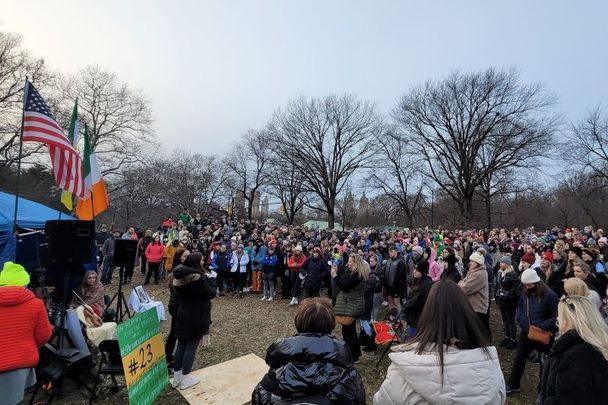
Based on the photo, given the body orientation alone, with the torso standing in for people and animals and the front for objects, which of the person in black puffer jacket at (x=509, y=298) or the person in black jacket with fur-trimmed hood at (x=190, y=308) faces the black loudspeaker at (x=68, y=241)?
the person in black puffer jacket at (x=509, y=298)

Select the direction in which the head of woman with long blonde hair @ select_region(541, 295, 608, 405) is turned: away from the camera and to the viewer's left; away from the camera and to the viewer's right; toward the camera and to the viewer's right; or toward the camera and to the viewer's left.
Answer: away from the camera and to the viewer's left

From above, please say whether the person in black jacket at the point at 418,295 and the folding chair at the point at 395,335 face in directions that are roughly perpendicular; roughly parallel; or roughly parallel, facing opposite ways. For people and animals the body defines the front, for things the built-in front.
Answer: roughly parallel

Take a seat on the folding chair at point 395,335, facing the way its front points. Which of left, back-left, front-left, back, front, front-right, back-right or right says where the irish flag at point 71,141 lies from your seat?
front

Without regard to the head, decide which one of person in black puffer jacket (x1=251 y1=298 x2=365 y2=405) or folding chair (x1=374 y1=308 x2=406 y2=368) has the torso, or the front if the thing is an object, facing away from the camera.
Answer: the person in black puffer jacket

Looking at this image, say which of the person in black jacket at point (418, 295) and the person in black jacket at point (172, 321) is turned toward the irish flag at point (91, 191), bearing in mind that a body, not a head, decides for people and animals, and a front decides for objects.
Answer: the person in black jacket at point (418, 295)

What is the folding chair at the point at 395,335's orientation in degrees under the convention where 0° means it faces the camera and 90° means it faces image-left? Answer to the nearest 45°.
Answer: approximately 90°

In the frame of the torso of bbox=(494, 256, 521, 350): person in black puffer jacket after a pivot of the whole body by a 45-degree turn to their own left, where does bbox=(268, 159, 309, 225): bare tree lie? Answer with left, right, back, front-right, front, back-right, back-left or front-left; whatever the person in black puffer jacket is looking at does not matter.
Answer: back-right

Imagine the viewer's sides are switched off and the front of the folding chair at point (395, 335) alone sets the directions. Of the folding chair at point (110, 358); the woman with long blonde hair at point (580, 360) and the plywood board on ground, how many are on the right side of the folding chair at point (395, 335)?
0

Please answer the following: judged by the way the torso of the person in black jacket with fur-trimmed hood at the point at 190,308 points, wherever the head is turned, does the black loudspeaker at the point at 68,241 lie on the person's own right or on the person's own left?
on the person's own left

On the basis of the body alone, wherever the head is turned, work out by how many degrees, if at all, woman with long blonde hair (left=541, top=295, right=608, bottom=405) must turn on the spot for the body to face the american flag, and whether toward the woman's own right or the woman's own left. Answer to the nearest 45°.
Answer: approximately 45° to the woman's own left

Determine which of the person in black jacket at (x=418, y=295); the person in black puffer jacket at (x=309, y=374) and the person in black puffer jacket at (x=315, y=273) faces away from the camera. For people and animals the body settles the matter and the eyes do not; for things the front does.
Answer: the person in black puffer jacket at (x=309, y=374)

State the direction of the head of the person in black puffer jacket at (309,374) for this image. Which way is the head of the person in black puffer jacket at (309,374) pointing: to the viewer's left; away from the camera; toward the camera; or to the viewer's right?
away from the camera

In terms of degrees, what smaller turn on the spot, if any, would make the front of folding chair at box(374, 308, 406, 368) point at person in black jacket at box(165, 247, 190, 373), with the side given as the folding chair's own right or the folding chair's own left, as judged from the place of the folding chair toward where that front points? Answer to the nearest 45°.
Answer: approximately 45° to the folding chair's own left

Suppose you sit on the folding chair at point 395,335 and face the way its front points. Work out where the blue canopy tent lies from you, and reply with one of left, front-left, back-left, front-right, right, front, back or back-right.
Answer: front

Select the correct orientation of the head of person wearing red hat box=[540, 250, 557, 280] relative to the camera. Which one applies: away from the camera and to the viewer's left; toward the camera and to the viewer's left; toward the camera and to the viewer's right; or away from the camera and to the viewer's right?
toward the camera and to the viewer's left

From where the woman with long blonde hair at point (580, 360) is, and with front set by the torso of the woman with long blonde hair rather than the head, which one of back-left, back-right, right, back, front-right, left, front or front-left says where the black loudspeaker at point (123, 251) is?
front-left
